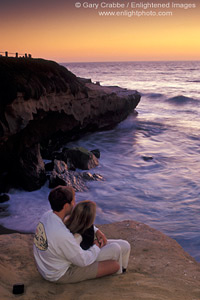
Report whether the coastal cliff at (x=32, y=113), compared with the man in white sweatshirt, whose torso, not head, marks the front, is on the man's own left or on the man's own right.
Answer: on the man's own left

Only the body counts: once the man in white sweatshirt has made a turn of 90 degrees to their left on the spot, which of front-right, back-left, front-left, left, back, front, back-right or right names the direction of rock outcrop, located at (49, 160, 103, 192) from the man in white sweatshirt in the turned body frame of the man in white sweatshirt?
front-right

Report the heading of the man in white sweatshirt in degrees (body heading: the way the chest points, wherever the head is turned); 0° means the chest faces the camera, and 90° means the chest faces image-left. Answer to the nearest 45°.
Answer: approximately 225°

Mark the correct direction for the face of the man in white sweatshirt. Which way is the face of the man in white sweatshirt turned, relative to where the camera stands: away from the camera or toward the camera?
away from the camera

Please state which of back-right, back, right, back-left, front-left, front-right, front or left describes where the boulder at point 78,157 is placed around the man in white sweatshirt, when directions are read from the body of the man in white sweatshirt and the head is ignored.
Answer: front-left
